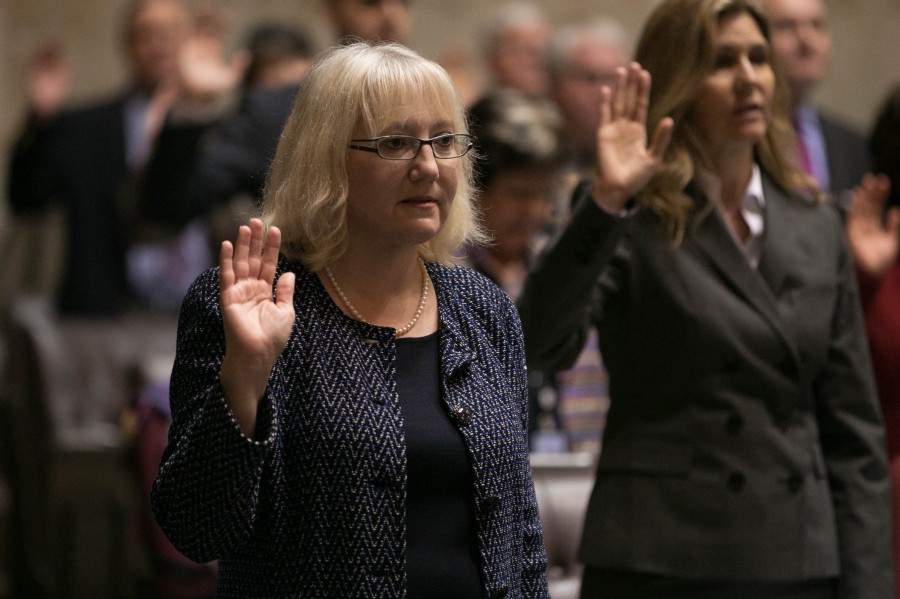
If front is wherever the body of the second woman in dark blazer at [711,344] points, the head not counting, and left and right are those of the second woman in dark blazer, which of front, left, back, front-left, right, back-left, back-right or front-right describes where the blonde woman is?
right

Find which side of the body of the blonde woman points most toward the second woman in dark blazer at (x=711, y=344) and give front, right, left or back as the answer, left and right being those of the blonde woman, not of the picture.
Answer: left

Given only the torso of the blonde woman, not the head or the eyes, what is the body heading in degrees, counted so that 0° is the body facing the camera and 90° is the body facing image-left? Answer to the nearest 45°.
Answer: approximately 315°
